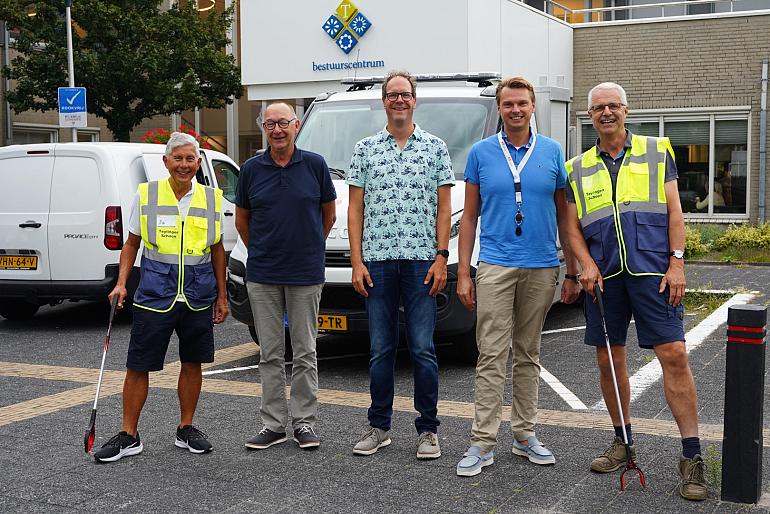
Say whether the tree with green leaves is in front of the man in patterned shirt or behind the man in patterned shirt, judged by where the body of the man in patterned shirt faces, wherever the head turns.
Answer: behind

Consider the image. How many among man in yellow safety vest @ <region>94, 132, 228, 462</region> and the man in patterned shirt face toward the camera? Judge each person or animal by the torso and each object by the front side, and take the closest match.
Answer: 2

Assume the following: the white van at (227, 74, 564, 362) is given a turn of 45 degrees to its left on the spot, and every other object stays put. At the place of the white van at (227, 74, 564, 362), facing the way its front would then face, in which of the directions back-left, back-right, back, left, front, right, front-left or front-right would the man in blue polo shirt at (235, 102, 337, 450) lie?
front

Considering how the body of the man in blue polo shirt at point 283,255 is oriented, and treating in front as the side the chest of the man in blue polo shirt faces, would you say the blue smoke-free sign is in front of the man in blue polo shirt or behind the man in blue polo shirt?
behind

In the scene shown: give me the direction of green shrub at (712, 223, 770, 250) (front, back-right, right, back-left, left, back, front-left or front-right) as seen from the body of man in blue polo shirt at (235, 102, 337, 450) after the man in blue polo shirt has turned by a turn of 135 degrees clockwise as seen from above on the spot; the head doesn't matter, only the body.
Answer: right

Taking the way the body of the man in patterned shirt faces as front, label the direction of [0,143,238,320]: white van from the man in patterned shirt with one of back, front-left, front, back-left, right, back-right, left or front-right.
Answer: back-right

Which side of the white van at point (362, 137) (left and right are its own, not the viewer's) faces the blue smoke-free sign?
right

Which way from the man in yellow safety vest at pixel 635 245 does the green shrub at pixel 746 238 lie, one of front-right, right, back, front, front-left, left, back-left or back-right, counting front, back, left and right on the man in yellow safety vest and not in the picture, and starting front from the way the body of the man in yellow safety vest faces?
back
